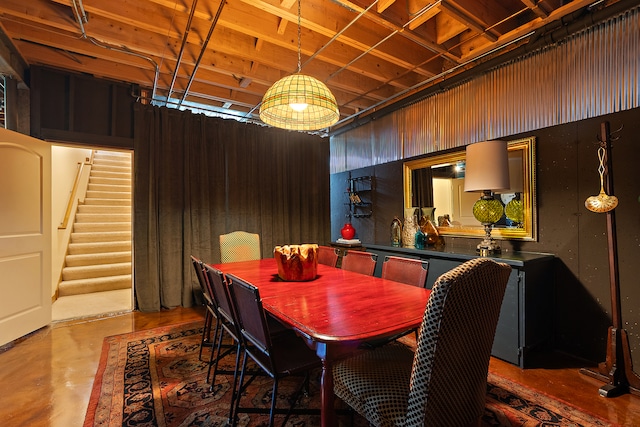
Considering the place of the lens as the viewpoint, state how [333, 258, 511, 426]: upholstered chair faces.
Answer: facing away from the viewer and to the left of the viewer

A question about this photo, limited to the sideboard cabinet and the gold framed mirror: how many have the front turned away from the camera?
0

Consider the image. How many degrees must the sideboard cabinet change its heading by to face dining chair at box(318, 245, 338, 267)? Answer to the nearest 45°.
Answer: approximately 45° to its right

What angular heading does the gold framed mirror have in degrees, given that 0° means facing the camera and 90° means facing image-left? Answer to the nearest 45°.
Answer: approximately 45°

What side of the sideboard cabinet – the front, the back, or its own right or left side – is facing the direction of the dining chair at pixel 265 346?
front

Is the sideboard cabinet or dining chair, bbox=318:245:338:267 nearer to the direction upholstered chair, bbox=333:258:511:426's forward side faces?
the dining chair

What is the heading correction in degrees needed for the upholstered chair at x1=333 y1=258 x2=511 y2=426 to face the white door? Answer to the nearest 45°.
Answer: approximately 45° to its left

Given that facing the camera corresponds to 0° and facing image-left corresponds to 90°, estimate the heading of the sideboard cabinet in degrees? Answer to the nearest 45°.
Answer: approximately 45°

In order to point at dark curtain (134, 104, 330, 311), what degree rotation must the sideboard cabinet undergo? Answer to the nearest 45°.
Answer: approximately 45° to its right

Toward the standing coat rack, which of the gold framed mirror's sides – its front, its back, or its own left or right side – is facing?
left

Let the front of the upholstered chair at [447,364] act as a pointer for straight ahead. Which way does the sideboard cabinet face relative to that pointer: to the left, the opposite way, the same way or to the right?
to the left
